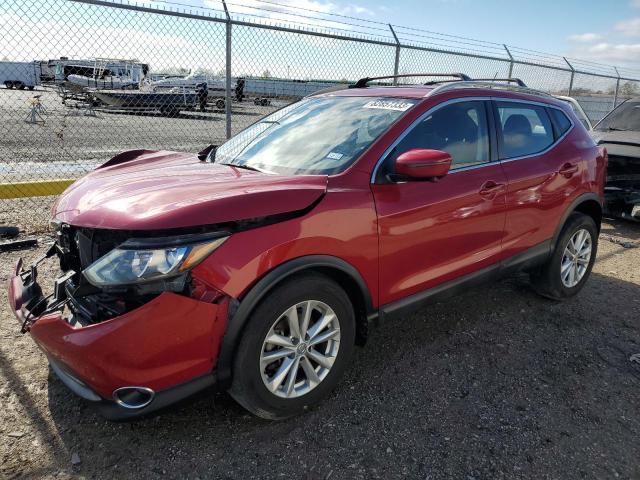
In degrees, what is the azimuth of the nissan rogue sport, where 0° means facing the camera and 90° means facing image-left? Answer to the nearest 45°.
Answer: approximately 45°

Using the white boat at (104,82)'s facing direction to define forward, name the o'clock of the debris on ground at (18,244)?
The debris on ground is roughly at 9 o'clock from the white boat.

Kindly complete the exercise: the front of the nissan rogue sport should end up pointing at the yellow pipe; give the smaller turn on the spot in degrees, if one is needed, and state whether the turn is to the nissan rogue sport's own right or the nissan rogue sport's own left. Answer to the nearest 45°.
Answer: approximately 90° to the nissan rogue sport's own right

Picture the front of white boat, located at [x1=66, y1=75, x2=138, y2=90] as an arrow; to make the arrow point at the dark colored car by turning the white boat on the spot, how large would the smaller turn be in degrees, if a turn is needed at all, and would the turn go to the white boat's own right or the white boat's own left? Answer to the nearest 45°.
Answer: approximately 135° to the white boat's own left

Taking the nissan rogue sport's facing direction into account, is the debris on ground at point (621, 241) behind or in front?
behind

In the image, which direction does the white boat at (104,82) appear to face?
to the viewer's left

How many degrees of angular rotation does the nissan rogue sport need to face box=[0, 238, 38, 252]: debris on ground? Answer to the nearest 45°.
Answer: approximately 90° to its right

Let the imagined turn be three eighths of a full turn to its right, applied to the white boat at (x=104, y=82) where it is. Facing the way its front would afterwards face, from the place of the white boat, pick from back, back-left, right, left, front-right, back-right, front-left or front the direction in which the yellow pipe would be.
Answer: back-right
